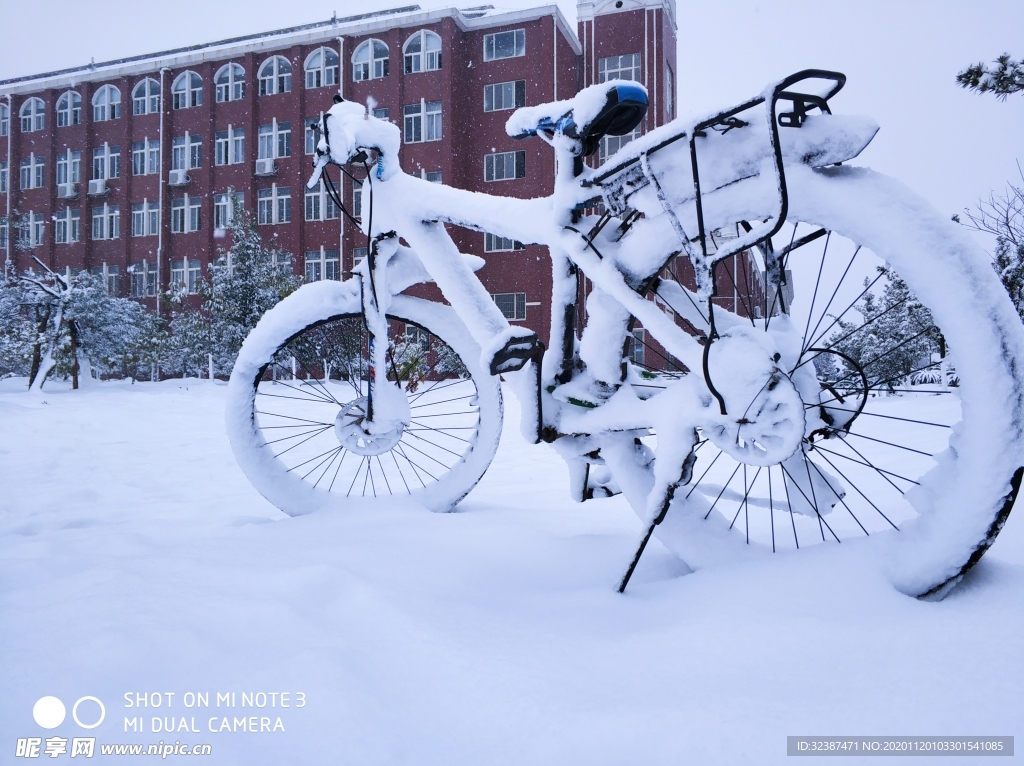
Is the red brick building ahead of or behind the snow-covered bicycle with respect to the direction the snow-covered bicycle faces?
ahead

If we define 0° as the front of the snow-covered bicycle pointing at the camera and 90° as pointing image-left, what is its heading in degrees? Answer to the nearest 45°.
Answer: approximately 135°
